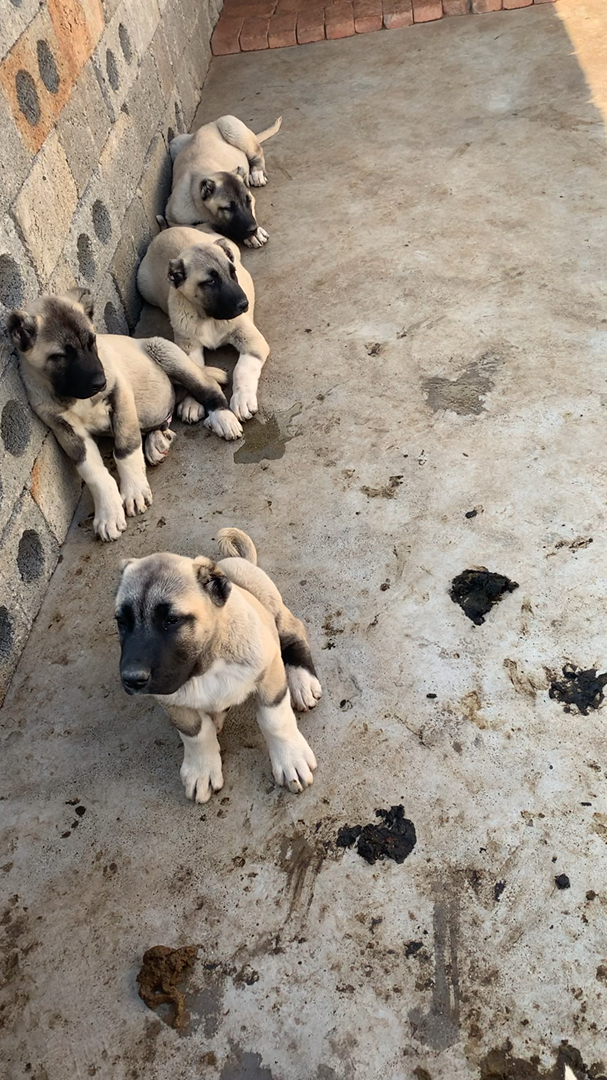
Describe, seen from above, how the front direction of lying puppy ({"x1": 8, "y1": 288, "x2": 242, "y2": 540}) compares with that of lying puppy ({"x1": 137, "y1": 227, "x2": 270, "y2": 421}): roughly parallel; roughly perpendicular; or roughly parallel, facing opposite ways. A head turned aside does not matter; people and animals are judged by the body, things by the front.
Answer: roughly perpendicular

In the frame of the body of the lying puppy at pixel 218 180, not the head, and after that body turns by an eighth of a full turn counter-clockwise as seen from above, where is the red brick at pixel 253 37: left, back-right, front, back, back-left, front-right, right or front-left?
back-left

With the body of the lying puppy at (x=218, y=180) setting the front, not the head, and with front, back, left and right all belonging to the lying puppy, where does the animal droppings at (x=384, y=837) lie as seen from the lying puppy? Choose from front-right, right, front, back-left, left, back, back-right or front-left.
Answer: front

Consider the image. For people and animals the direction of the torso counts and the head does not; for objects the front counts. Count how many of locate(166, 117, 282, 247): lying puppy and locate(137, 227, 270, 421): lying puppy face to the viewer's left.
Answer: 0

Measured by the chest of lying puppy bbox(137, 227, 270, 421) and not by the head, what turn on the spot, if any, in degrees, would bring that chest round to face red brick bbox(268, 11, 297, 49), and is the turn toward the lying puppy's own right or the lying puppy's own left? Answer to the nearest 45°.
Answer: approximately 135° to the lying puppy's own left

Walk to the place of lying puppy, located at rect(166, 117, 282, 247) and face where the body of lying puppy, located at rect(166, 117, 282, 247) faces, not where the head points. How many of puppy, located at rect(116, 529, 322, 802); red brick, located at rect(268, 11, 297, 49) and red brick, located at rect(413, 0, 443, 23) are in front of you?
1

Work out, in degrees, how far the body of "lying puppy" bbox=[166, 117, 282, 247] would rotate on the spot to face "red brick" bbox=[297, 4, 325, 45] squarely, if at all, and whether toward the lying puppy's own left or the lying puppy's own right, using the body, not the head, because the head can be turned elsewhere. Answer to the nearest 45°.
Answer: approximately 180°

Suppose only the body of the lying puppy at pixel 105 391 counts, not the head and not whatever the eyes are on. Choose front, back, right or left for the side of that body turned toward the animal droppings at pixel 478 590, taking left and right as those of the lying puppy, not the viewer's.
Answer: left

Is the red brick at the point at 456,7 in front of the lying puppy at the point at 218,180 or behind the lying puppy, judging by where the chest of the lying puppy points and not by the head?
behind

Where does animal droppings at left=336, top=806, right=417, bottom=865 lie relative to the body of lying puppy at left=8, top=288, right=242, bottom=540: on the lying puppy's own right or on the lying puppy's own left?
on the lying puppy's own left

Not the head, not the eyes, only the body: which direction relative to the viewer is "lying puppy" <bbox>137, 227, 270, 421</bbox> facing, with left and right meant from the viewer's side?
facing the viewer and to the right of the viewer

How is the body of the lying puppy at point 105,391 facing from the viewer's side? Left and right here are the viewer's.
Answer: facing the viewer and to the left of the viewer

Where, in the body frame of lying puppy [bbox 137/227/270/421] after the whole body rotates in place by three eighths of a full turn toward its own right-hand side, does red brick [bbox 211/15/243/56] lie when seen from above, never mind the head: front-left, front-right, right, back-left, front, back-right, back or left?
right

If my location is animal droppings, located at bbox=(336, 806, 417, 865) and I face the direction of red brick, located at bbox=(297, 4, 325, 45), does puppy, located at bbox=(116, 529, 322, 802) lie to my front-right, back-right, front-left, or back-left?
front-left

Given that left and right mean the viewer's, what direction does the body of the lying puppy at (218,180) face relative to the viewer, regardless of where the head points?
facing the viewer

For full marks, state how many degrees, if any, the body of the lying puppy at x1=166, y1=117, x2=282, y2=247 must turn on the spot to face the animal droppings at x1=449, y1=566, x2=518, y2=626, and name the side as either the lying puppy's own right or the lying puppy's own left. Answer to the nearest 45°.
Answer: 0° — it already faces it

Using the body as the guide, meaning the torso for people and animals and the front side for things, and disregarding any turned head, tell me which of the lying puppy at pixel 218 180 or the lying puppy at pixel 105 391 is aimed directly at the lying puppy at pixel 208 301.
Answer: the lying puppy at pixel 218 180

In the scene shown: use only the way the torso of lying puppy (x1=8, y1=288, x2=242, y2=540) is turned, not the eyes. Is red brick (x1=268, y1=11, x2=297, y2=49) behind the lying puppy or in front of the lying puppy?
behind
